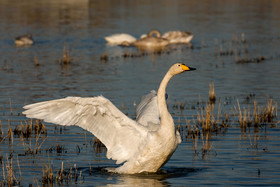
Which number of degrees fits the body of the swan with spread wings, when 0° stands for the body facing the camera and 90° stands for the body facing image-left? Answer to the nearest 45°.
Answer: approximately 270°

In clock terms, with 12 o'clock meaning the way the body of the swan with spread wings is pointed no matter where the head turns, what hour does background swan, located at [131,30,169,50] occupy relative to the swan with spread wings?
The background swan is roughly at 9 o'clock from the swan with spread wings.

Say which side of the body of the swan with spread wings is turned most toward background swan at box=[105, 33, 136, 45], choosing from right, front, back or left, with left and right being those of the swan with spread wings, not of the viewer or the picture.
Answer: left

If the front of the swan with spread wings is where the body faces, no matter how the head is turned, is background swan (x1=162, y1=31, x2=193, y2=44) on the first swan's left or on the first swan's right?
on the first swan's left

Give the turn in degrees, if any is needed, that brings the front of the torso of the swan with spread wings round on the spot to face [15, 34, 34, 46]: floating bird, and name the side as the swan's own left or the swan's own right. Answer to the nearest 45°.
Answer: approximately 90° to the swan's own left
